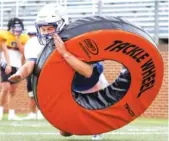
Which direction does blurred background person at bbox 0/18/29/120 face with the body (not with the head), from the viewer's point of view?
toward the camera
